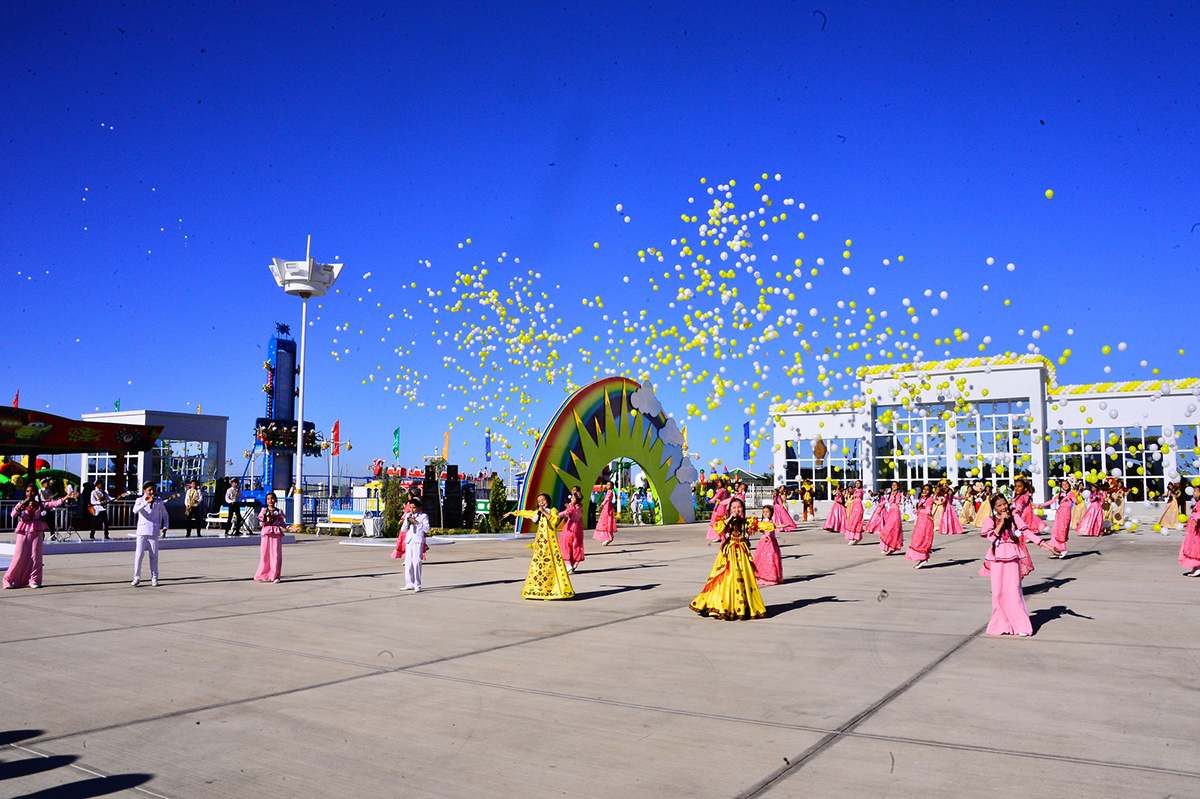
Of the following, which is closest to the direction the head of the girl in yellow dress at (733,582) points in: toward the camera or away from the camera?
toward the camera

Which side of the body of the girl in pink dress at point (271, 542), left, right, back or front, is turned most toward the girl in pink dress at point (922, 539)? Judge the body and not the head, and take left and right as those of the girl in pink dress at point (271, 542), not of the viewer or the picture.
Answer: left

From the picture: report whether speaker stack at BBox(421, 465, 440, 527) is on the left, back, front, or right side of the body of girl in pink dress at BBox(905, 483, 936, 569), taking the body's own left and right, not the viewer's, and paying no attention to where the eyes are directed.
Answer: right

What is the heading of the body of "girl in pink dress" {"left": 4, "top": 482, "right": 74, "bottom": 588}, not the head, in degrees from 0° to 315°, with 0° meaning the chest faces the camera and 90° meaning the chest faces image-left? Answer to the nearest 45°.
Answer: approximately 0°

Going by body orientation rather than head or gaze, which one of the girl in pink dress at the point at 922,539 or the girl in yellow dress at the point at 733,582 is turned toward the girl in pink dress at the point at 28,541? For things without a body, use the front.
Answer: the girl in pink dress at the point at 922,539

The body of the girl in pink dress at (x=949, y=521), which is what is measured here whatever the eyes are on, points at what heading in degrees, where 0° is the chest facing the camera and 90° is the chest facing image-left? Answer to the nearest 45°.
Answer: approximately 45°

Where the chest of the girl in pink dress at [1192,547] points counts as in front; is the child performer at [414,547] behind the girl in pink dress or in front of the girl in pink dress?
in front

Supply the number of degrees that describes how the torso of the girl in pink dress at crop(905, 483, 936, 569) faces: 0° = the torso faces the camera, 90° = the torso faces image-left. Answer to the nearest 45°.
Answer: approximately 45°

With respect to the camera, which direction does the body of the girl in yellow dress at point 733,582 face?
toward the camera

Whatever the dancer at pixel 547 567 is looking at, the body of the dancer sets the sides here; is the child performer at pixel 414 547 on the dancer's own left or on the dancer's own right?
on the dancer's own right

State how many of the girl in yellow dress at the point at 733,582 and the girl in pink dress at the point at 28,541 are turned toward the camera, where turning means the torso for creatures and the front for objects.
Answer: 2

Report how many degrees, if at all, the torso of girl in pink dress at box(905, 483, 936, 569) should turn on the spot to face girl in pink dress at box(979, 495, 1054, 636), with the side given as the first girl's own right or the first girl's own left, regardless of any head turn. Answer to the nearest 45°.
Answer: approximately 45° to the first girl's own left

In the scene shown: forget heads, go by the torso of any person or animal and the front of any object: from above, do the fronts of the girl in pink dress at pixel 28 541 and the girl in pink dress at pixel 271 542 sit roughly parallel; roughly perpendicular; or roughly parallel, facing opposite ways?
roughly parallel

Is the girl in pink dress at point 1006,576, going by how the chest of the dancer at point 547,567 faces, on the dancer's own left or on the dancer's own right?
on the dancer's own left

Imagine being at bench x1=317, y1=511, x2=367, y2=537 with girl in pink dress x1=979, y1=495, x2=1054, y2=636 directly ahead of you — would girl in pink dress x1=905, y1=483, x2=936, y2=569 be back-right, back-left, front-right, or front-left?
front-left

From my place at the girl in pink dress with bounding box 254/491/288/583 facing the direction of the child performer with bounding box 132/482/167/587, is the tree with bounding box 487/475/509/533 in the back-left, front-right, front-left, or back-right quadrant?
back-right
